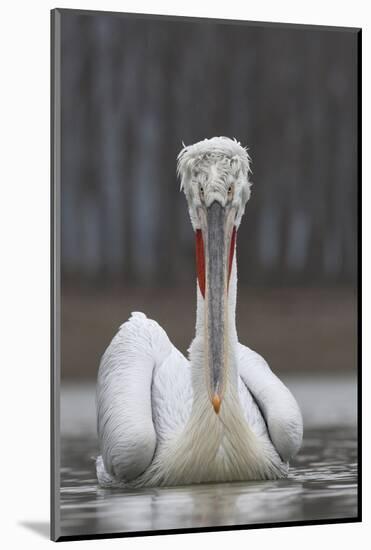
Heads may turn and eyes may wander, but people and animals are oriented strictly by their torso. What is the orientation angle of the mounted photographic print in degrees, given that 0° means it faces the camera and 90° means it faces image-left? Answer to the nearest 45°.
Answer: approximately 315°
